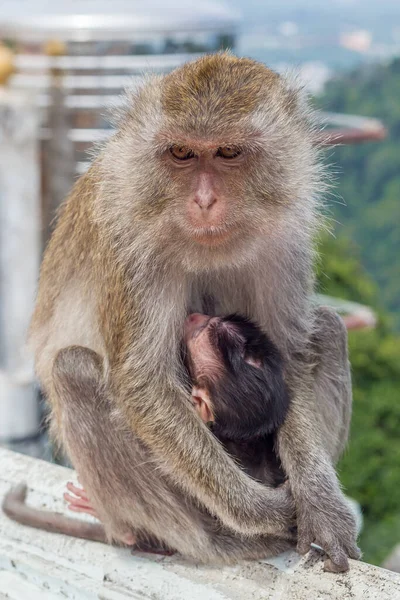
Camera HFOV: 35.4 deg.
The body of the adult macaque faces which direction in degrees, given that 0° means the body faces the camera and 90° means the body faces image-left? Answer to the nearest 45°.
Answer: approximately 0°

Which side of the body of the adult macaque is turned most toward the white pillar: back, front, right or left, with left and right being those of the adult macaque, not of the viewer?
back

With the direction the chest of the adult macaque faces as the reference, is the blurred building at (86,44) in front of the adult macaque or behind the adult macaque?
behind
